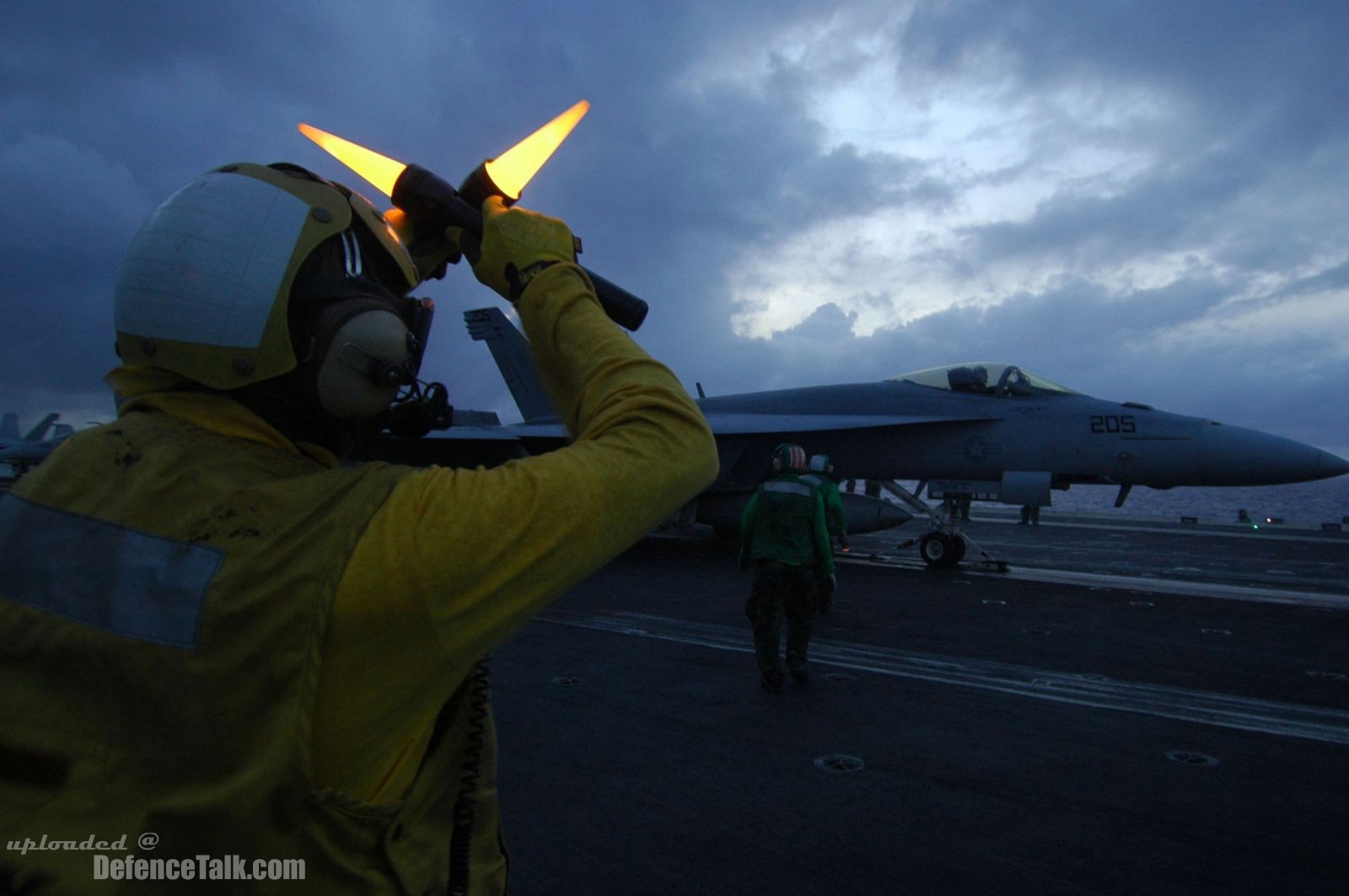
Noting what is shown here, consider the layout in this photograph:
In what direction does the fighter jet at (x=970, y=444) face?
to the viewer's right

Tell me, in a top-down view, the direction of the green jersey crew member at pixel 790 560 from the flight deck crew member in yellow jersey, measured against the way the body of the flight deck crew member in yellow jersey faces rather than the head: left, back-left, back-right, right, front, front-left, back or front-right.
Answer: front

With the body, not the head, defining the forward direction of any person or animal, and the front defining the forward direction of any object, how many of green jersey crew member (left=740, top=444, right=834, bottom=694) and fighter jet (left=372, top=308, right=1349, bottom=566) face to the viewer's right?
1

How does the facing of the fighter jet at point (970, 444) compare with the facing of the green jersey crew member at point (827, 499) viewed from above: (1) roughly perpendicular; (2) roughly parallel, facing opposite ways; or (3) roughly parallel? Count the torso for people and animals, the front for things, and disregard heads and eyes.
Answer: roughly perpendicular

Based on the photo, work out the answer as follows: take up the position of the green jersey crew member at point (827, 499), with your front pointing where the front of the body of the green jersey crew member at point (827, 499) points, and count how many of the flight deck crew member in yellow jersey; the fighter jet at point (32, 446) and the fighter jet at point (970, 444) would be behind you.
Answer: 1

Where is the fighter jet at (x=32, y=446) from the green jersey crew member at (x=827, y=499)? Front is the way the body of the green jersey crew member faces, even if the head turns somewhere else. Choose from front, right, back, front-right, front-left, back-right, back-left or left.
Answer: front-left

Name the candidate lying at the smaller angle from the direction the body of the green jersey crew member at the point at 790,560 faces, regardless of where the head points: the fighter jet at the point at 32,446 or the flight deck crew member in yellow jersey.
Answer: the fighter jet

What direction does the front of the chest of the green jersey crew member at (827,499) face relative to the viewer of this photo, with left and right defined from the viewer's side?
facing away from the viewer

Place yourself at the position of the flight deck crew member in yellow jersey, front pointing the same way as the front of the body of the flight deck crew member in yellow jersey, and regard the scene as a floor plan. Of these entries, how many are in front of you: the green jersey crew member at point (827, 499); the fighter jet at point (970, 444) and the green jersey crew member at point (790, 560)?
3

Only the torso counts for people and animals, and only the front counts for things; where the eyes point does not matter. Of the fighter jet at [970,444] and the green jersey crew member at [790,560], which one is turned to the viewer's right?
the fighter jet

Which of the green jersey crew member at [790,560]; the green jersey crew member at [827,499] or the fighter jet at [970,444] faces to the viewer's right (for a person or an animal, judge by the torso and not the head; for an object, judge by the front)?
the fighter jet

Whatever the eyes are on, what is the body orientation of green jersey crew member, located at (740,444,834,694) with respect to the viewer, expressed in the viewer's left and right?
facing away from the viewer

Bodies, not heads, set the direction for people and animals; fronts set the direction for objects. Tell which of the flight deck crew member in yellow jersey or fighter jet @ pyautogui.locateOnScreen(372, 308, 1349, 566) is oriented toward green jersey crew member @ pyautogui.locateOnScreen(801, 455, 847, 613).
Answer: the flight deck crew member in yellow jersey

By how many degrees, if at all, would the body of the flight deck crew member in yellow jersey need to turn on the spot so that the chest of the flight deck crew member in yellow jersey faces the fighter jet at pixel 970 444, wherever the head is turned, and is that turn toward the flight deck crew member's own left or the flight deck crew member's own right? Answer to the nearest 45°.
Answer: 0° — they already face it

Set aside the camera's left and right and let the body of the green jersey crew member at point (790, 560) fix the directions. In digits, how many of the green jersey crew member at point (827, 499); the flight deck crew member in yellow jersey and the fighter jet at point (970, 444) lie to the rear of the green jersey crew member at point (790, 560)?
1

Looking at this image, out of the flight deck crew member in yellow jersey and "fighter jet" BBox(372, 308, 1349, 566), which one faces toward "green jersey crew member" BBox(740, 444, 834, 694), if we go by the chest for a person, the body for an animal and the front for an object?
the flight deck crew member in yellow jersey

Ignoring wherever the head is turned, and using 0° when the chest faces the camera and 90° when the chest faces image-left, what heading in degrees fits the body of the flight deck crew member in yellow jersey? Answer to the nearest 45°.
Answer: approximately 225°
